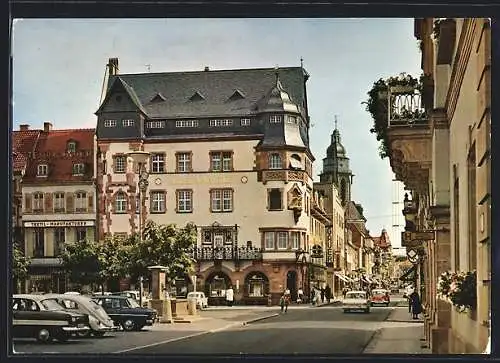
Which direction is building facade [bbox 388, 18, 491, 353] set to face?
to the viewer's left

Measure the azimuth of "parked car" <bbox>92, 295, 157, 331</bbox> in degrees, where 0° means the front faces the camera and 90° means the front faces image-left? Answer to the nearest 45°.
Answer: approximately 315°

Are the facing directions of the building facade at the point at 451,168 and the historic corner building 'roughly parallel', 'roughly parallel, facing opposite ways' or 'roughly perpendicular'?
roughly perpendicular

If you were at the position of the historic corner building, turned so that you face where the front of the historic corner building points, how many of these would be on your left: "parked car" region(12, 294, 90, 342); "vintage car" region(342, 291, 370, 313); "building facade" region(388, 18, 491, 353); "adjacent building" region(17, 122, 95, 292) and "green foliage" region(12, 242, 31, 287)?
2

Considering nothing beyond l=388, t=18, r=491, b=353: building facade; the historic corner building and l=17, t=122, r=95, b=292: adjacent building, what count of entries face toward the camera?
2

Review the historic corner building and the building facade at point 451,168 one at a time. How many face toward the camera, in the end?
1
